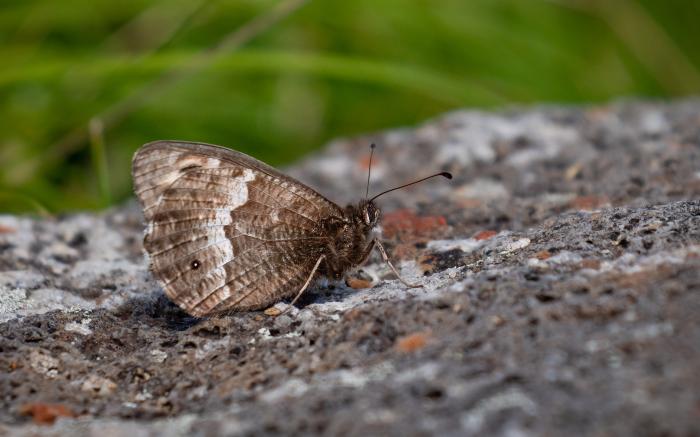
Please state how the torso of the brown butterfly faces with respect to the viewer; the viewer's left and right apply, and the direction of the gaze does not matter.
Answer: facing to the right of the viewer
